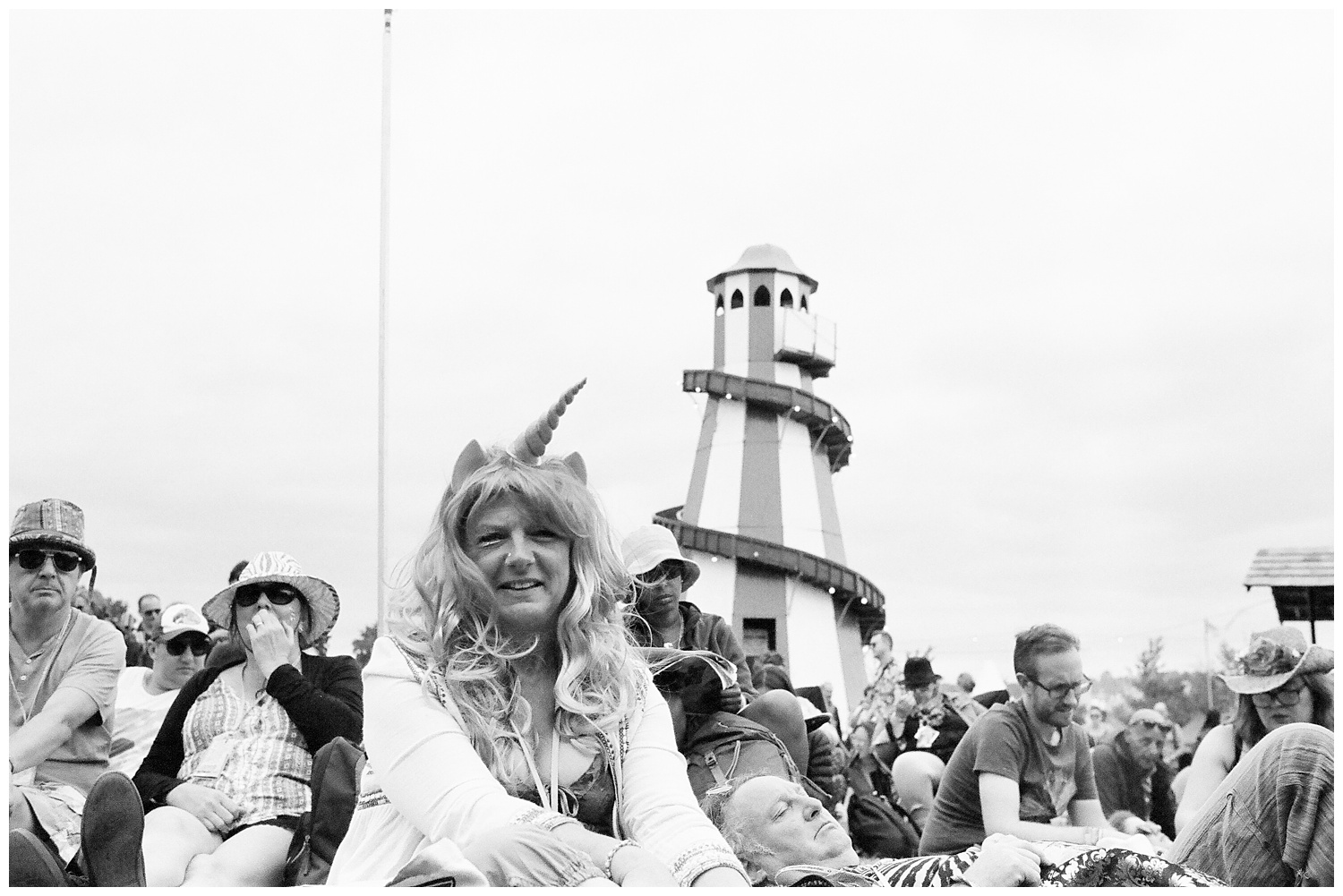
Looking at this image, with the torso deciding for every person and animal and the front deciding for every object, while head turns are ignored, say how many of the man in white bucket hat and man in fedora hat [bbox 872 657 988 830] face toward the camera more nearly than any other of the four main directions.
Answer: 2

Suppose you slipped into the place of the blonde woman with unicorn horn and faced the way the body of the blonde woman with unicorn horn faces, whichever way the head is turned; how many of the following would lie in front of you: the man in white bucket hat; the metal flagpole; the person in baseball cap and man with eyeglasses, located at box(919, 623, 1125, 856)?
0

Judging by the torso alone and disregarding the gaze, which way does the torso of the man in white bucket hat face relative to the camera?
toward the camera

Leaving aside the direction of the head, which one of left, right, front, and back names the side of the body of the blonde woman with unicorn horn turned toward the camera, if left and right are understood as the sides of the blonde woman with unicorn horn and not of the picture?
front

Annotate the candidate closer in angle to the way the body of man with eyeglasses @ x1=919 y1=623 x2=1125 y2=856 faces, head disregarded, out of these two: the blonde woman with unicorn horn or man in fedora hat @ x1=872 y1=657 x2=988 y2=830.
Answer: the blonde woman with unicorn horn

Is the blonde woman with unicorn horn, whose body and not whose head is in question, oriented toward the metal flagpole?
no

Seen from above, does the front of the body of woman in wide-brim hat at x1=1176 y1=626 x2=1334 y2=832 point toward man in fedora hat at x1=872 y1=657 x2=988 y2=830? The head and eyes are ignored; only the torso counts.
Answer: no

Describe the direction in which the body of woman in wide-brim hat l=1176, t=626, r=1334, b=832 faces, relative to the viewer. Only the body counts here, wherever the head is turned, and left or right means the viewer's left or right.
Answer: facing the viewer and to the left of the viewer

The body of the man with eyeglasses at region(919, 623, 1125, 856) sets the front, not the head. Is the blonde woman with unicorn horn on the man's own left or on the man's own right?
on the man's own right

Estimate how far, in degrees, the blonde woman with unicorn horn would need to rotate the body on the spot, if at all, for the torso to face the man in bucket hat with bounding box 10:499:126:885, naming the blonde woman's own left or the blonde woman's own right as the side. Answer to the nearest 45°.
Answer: approximately 135° to the blonde woman's own right

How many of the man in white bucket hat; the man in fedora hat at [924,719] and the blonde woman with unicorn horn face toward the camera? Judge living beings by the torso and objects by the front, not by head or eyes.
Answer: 3

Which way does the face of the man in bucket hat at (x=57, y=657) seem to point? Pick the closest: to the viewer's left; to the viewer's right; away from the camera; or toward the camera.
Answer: toward the camera

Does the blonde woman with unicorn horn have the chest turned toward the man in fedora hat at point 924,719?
no

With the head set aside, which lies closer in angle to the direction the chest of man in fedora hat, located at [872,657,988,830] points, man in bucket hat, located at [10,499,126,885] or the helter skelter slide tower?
the man in bucket hat

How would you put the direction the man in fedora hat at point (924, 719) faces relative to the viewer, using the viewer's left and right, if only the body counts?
facing the viewer
